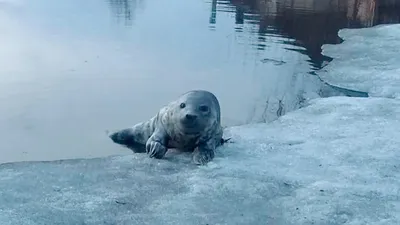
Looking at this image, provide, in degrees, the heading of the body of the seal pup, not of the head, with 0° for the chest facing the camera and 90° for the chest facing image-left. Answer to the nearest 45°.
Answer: approximately 315°
